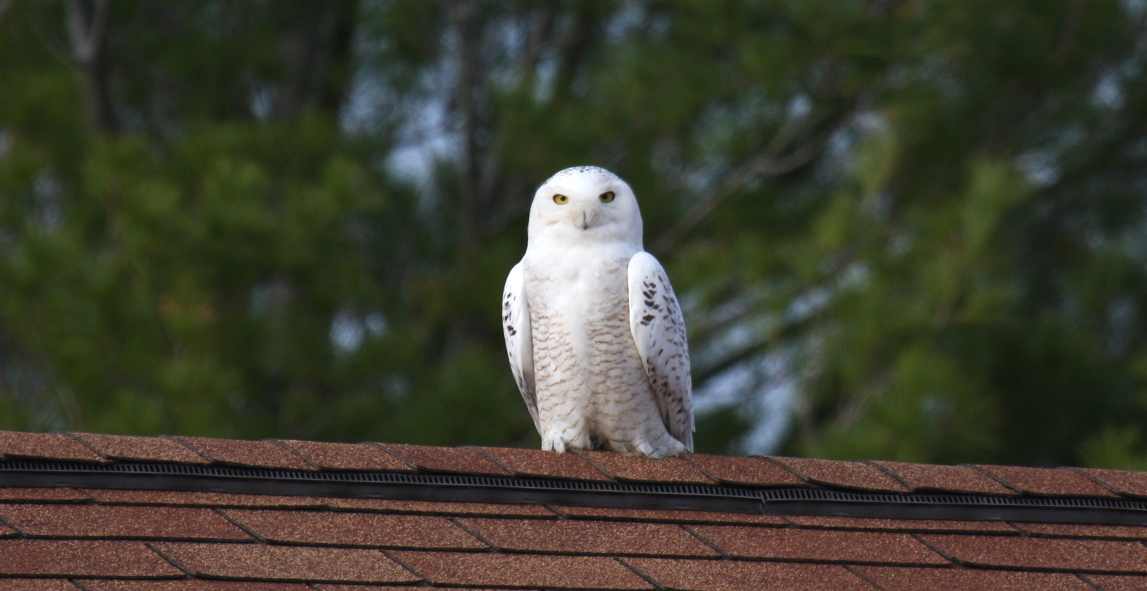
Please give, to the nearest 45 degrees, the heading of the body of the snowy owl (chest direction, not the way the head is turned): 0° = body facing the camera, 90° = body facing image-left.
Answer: approximately 0°
